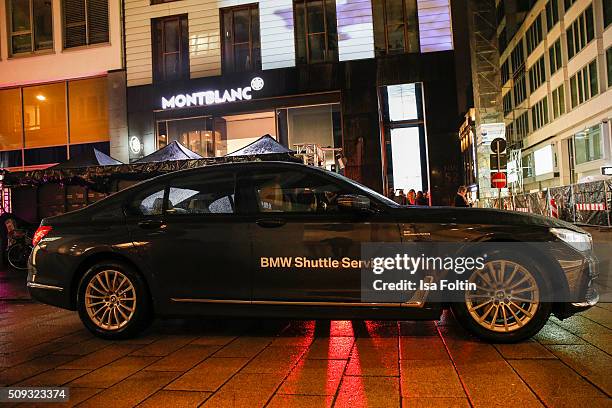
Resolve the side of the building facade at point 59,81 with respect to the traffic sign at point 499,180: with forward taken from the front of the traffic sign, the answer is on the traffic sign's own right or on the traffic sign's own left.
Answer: on the traffic sign's own right

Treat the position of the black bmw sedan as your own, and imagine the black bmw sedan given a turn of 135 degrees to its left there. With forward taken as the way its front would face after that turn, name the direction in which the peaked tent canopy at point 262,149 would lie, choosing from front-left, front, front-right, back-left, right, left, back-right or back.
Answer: front-right

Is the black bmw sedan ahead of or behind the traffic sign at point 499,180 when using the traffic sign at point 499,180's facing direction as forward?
ahead

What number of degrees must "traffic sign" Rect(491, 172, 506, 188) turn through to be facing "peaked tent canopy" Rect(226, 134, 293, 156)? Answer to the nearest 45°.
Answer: approximately 45° to its right

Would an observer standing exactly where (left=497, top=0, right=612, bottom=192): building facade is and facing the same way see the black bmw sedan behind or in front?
in front

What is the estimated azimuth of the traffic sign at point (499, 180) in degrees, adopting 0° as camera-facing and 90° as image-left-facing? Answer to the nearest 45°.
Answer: approximately 0°

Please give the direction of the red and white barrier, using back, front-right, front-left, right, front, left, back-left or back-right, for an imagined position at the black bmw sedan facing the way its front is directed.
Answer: front-left

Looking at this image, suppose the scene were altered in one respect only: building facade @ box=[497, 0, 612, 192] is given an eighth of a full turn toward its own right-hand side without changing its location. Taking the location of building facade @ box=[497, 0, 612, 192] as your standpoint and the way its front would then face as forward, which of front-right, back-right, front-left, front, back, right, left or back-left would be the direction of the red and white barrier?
left

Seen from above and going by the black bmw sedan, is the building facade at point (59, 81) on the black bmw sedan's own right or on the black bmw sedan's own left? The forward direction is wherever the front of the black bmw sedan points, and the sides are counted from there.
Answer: on the black bmw sedan's own left

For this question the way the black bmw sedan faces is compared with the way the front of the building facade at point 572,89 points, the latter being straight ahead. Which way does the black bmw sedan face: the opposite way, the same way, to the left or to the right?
the opposite way

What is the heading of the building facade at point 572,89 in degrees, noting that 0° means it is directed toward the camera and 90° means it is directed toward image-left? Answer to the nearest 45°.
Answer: approximately 45°

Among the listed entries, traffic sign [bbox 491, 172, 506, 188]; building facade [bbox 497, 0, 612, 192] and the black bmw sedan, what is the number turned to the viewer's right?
1

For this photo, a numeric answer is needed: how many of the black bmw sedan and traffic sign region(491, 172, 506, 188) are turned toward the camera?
1

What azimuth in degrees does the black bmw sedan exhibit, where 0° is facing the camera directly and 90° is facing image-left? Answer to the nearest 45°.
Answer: approximately 270°
